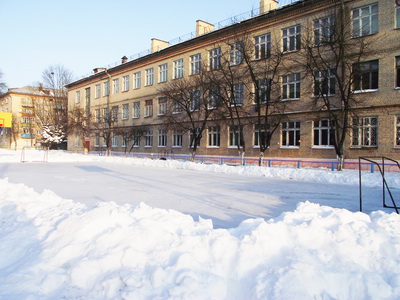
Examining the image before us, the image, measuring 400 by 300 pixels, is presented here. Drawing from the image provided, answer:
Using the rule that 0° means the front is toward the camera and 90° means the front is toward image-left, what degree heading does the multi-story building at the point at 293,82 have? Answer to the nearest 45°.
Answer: approximately 45°

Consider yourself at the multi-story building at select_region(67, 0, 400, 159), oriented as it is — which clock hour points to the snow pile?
The snow pile is roughly at 11 o'clock from the multi-story building.
